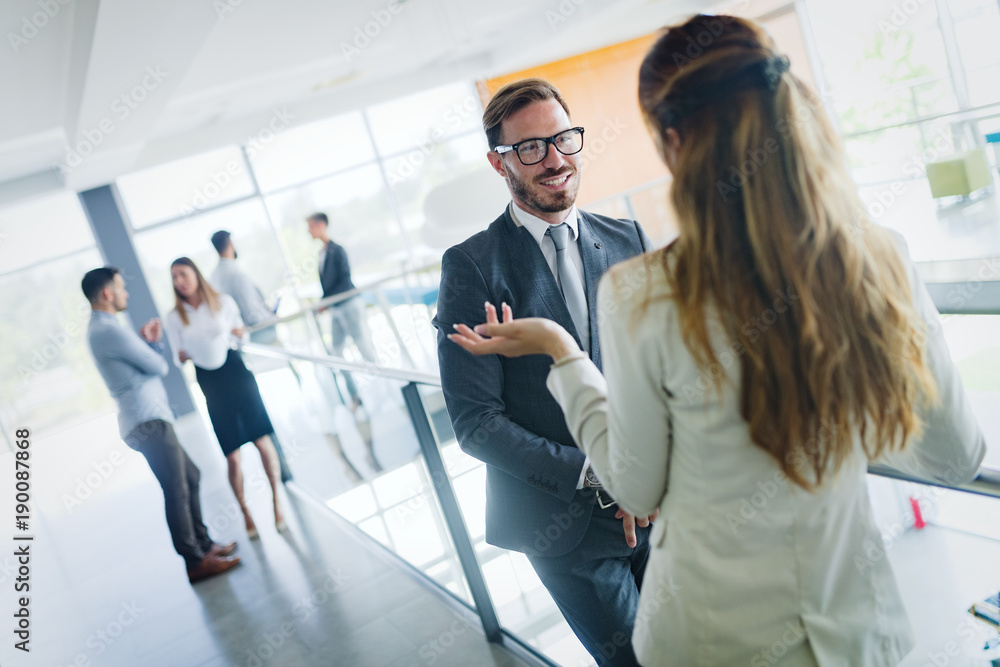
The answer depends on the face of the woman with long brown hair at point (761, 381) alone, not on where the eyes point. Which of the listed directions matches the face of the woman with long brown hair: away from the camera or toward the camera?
away from the camera

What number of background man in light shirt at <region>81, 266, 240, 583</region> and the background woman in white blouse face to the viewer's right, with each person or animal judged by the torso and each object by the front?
1

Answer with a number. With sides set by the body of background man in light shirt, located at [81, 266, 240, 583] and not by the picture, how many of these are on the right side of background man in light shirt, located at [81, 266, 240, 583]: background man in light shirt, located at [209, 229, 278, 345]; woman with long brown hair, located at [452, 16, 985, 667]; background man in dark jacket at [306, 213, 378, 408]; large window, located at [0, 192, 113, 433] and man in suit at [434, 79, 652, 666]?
2

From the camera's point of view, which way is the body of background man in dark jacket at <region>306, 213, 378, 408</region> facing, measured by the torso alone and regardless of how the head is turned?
to the viewer's left

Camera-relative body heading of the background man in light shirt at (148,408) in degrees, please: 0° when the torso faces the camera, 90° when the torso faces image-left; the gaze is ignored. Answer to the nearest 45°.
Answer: approximately 270°

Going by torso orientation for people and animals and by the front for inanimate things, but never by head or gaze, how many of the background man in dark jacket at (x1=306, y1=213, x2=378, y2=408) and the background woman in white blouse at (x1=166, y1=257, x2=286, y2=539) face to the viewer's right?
0

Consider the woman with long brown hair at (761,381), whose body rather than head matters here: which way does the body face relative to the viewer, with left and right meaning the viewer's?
facing away from the viewer and to the left of the viewer

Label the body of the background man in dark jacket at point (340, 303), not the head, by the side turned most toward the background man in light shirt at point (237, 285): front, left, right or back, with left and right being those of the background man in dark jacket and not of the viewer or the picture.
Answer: front

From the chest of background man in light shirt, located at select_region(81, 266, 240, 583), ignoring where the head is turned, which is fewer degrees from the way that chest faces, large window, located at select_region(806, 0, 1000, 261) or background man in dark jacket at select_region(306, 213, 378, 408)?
the large window

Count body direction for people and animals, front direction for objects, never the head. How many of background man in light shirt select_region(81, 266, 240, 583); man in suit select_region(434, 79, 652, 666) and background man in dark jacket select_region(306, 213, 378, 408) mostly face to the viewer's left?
1

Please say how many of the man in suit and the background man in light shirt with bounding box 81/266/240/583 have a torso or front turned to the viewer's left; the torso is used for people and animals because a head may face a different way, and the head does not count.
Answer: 0

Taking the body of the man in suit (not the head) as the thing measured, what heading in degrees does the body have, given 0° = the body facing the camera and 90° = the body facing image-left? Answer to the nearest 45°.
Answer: approximately 315°

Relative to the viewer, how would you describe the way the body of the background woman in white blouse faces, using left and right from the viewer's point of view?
facing the viewer and to the left of the viewer

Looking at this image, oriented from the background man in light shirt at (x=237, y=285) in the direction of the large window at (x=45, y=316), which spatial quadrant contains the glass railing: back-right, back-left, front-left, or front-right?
back-left

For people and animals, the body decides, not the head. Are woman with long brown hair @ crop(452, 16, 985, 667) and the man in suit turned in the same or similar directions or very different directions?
very different directions

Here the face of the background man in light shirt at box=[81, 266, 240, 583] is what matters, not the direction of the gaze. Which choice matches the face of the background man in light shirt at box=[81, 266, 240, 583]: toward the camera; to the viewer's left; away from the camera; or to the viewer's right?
to the viewer's right
